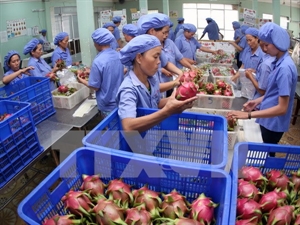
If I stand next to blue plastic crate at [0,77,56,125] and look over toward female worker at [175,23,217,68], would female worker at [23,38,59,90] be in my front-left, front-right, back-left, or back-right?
front-left

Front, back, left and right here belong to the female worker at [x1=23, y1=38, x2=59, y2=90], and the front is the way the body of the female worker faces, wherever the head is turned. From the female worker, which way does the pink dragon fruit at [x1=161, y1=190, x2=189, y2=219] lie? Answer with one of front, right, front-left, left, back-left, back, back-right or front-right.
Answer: right

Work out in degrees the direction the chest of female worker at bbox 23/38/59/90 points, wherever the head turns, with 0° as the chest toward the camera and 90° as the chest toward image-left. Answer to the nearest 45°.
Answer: approximately 270°

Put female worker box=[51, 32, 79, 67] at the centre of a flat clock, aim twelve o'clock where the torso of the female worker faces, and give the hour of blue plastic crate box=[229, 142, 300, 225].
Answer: The blue plastic crate is roughly at 1 o'clock from the female worker.

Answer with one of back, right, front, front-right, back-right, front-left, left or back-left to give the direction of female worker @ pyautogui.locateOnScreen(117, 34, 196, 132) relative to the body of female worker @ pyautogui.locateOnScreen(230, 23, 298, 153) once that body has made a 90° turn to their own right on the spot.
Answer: back-left

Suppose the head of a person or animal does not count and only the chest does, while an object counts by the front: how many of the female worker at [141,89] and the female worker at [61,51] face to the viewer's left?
0

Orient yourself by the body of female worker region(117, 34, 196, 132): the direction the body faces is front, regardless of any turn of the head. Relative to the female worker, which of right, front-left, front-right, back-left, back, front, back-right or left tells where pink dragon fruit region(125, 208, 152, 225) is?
front-right
